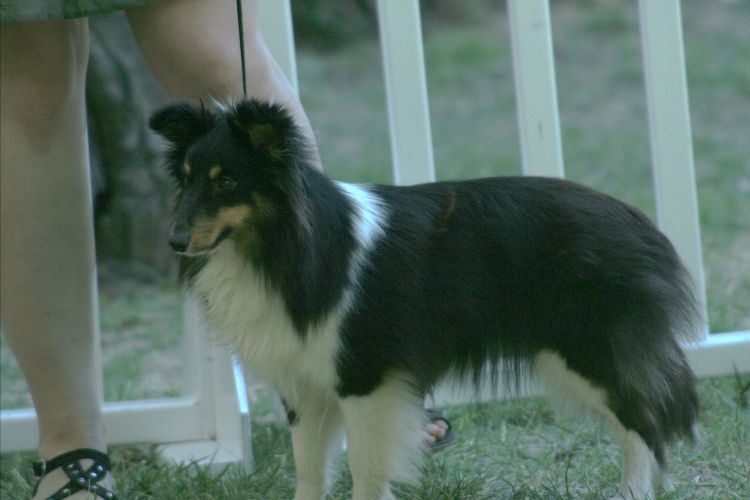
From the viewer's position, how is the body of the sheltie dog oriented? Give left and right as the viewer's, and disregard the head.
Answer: facing to the left of the viewer

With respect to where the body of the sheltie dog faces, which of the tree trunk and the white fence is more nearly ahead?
the tree trunk

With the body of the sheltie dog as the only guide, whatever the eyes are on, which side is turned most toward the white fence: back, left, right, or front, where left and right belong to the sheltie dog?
right

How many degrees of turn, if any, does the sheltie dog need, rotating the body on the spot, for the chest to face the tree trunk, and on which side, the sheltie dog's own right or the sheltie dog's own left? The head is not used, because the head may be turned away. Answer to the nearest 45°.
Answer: approximately 45° to the sheltie dog's own right
